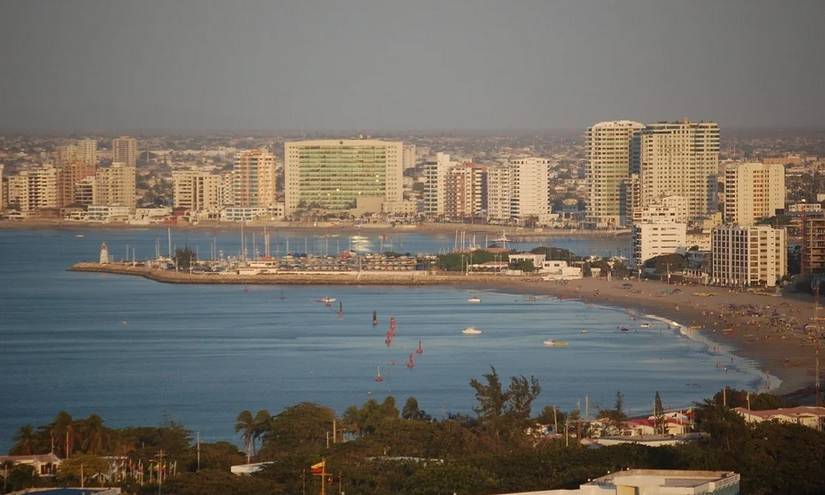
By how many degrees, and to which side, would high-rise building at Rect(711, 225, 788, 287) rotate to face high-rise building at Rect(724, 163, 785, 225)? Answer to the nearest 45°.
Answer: approximately 135° to its right

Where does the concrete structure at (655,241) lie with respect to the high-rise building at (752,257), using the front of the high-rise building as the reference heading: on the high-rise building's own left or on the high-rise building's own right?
on the high-rise building's own right

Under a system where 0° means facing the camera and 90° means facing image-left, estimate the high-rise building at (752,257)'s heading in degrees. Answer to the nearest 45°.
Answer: approximately 45°
